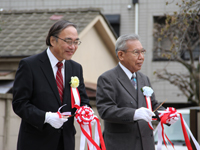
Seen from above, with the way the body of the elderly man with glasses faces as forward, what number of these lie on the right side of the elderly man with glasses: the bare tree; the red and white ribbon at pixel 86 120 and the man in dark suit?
2

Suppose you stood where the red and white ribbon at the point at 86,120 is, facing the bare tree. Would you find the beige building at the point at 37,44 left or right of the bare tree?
left

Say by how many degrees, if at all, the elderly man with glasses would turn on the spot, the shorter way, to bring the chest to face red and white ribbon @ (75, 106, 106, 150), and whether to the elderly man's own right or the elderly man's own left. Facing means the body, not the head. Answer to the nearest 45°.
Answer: approximately 90° to the elderly man's own right

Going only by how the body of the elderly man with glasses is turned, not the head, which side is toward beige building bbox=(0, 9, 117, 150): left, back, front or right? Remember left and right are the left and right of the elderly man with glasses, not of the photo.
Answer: back

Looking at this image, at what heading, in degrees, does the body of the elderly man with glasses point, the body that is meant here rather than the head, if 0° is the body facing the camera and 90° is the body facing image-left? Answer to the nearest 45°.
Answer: approximately 315°

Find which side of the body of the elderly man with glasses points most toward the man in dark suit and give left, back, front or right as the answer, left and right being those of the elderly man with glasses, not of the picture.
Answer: right

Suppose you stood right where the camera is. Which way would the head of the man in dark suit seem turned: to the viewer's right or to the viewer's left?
to the viewer's right

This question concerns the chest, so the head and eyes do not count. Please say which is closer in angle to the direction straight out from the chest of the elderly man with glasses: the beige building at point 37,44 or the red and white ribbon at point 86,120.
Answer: the red and white ribbon

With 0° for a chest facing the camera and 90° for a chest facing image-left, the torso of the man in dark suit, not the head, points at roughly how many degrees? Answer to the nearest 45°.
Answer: approximately 315°

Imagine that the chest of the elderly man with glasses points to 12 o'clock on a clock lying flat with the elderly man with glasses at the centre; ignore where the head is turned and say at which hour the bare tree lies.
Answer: The bare tree is roughly at 8 o'clock from the elderly man with glasses.

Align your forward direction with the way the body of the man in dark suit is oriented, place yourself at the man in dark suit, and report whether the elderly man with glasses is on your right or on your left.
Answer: on your left
